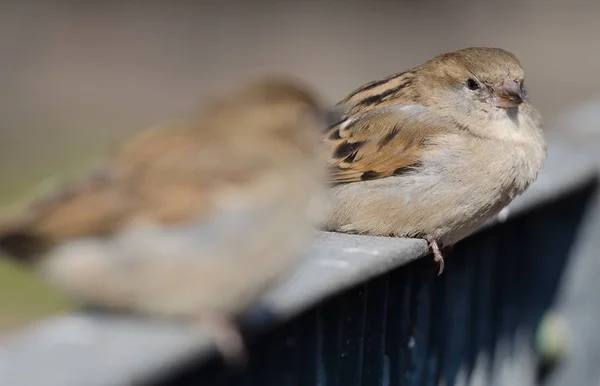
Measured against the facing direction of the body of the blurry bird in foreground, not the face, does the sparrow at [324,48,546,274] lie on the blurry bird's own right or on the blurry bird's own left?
on the blurry bird's own left

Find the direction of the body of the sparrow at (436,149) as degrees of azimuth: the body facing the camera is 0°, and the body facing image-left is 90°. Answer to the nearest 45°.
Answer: approximately 315°

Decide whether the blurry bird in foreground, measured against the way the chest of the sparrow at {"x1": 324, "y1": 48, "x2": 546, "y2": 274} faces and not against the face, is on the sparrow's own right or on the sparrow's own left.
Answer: on the sparrow's own right

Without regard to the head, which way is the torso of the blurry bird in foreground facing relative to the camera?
to the viewer's right
